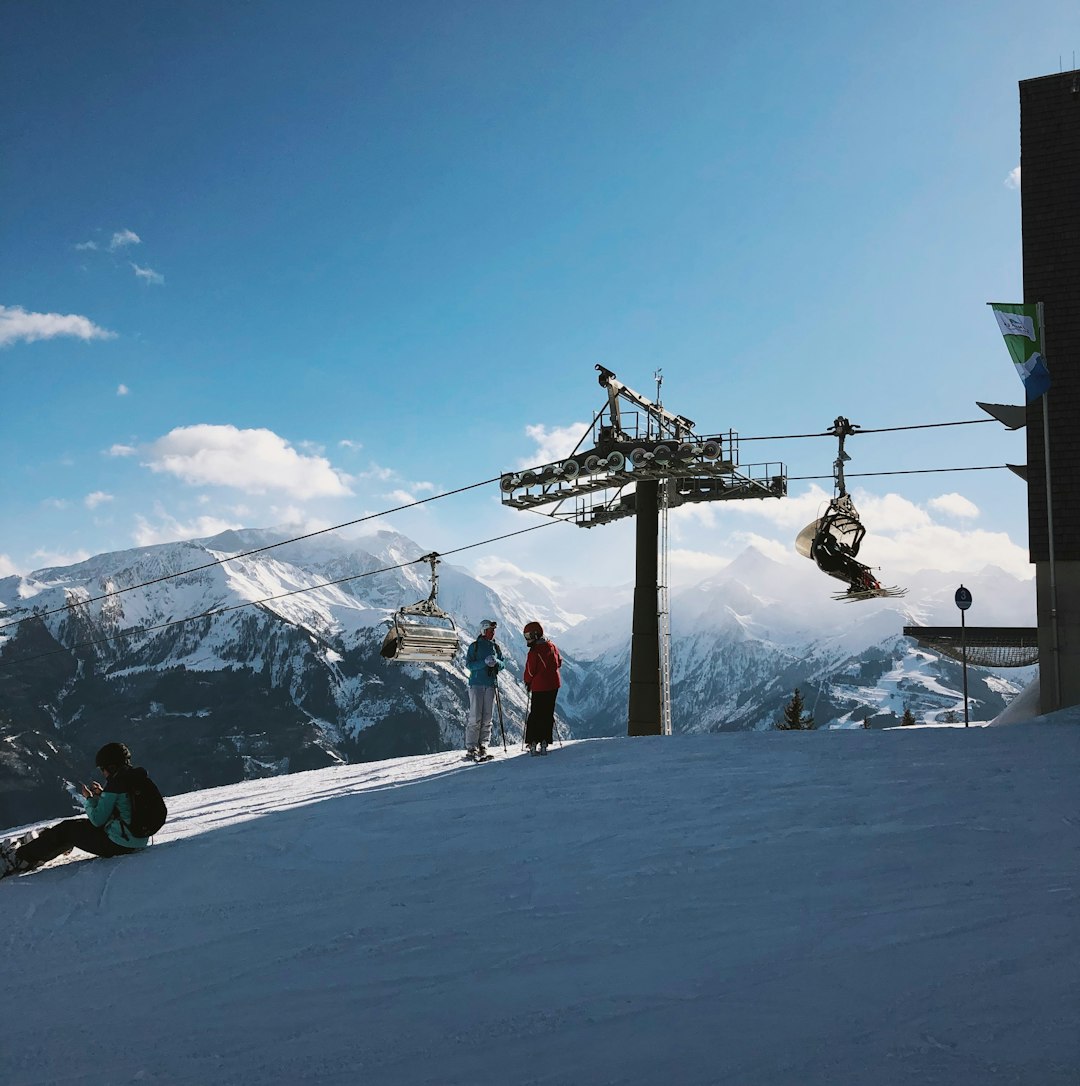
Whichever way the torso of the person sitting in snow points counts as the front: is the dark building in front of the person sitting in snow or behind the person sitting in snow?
behind

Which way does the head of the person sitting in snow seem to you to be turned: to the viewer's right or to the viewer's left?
to the viewer's left

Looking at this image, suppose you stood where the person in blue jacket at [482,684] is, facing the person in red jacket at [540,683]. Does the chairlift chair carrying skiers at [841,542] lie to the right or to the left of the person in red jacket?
left

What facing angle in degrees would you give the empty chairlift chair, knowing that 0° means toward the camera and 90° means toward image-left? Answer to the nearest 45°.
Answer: approximately 135°

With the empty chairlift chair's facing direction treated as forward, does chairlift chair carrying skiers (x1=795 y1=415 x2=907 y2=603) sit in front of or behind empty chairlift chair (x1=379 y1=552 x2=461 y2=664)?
behind

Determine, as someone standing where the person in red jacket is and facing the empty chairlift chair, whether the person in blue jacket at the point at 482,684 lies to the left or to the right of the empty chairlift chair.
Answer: left

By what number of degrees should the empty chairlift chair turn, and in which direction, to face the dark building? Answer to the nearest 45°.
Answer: approximately 180°

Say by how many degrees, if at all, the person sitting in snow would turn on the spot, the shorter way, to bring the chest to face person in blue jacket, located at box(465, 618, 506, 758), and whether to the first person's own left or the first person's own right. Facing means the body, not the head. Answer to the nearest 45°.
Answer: approximately 135° to the first person's own right

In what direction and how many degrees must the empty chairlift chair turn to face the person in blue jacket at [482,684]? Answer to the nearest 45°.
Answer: approximately 135° to its left

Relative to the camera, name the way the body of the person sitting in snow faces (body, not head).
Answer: to the viewer's left

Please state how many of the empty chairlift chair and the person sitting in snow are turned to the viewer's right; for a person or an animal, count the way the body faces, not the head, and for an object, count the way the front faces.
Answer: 0
